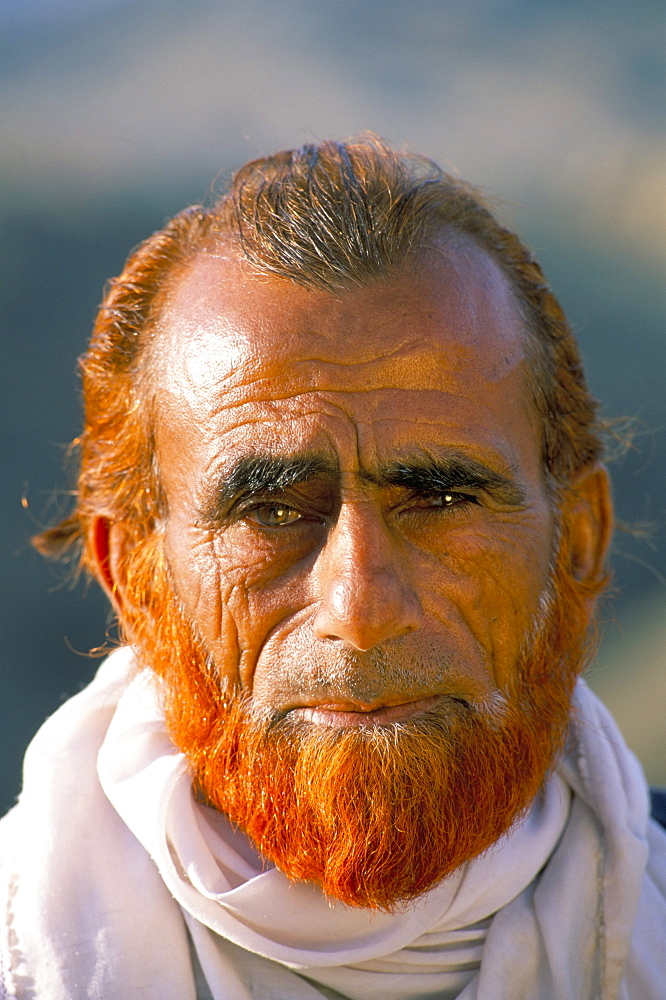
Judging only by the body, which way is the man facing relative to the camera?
toward the camera

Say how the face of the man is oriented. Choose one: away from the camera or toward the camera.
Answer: toward the camera
